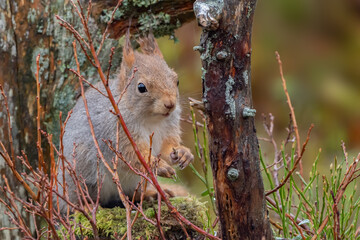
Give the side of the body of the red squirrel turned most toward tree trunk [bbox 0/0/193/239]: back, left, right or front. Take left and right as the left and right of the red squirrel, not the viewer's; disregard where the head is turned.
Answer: back
